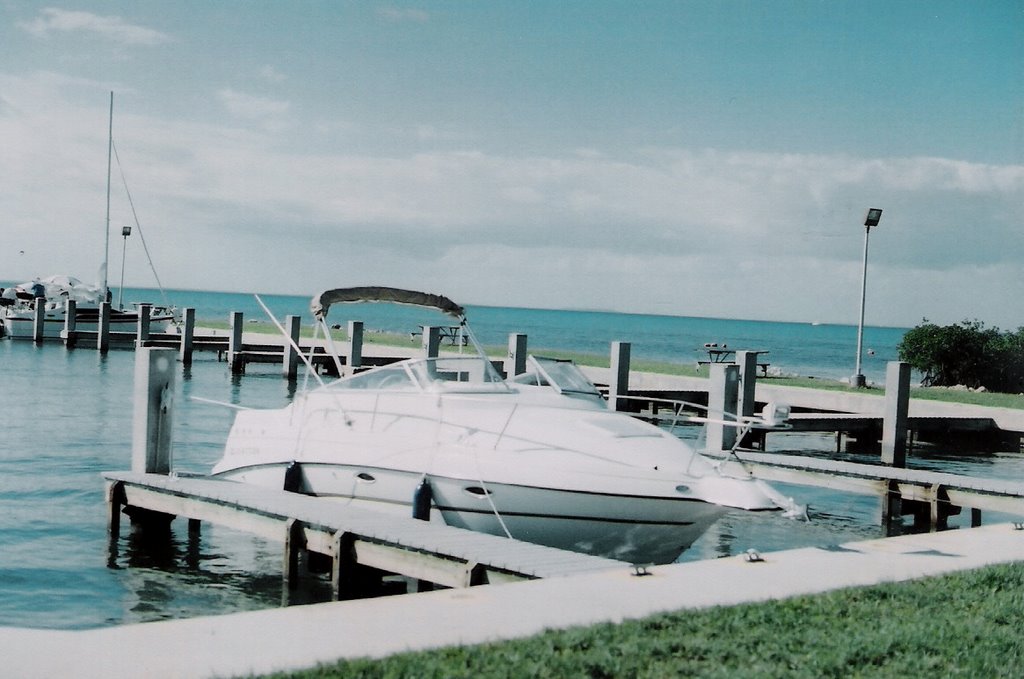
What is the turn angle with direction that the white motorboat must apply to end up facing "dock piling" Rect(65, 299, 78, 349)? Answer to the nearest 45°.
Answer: approximately 180°

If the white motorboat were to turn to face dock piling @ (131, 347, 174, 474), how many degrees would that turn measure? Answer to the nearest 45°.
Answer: approximately 135° to its right

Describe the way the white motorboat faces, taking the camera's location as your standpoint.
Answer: facing the viewer and to the right of the viewer

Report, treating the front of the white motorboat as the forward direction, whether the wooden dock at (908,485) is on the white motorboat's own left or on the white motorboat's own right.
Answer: on the white motorboat's own left

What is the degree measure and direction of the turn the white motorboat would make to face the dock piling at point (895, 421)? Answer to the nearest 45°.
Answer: approximately 90° to its left

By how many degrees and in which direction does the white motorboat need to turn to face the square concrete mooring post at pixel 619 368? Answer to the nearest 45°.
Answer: approximately 135° to its left

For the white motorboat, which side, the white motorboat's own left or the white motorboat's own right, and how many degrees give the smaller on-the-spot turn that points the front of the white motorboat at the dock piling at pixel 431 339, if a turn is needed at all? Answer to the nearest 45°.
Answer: approximately 135° to the white motorboat's own left

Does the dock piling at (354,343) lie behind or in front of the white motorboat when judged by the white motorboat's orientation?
behind

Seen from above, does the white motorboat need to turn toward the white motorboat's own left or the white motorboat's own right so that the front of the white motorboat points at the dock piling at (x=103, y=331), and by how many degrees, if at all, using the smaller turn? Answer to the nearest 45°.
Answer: approximately 180°

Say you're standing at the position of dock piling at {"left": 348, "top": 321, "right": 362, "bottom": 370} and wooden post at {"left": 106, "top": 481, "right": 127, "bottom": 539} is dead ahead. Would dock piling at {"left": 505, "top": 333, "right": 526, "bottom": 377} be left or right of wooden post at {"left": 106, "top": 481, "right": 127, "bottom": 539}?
left

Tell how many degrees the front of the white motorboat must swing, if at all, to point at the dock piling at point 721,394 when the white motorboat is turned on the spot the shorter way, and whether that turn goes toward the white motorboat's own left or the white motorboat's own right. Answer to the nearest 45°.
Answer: approximately 90° to the white motorboat's own left
